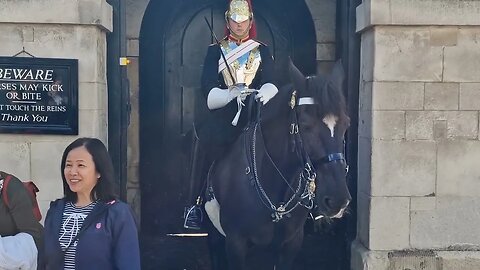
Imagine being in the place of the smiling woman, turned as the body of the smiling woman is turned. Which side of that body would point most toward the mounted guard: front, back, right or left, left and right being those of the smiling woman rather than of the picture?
back

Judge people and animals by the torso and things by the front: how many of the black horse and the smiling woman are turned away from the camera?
0

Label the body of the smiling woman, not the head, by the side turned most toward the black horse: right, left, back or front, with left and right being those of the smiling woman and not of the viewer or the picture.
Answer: back

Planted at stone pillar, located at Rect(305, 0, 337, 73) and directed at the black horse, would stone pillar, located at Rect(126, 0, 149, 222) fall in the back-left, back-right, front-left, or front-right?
front-right

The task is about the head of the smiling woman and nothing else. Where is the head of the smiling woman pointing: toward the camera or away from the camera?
toward the camera

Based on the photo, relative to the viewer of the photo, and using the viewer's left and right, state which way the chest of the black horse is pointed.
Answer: facing the viewer and to the right of the viewer

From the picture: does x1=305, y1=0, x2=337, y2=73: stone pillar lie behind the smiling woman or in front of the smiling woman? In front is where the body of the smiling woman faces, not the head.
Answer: behind

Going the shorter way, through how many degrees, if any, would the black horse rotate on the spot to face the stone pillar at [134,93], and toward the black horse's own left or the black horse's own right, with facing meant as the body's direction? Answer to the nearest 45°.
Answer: approximately 180°

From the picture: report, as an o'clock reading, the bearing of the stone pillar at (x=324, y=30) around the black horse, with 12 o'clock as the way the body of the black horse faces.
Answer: The stone pillar is roughly at 8 o'clock from the black horse.

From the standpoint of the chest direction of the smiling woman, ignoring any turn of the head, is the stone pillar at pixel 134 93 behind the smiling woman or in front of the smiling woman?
behind

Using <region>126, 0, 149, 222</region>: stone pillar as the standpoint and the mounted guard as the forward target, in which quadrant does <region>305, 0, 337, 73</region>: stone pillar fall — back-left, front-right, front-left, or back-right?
front-left

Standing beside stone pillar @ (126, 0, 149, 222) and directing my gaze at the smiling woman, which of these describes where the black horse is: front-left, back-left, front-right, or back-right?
front-left
